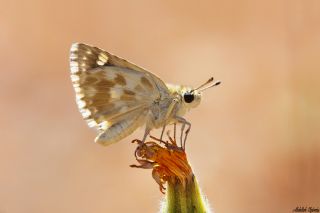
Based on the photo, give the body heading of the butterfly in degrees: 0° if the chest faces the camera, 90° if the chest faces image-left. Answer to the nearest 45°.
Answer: approximately 270°
